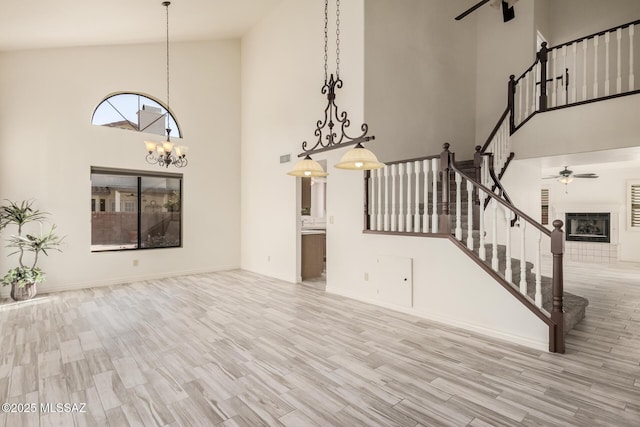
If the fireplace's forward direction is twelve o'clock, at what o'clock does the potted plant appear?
The potted plant is roughly at 1 o'clock from the fireplace.

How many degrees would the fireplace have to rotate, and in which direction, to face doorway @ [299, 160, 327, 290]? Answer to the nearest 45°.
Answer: approximately 45° to its right

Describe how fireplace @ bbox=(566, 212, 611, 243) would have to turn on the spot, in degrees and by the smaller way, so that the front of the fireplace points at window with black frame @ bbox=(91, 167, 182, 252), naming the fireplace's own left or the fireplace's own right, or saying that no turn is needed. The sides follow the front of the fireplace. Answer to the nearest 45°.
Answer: approximately 45° to the fireplace's own right

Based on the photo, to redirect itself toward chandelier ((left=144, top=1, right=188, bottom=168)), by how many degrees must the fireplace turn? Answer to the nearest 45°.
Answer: approximately 45° to its right

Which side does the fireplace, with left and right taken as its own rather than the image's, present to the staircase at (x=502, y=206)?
front

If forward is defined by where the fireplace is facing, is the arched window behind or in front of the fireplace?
in front

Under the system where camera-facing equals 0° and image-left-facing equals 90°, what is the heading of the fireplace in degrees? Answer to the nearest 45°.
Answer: approximately 0°

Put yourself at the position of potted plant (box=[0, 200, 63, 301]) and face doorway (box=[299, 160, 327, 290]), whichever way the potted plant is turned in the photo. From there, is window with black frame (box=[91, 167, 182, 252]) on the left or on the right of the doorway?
left
